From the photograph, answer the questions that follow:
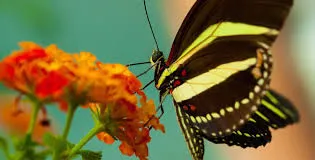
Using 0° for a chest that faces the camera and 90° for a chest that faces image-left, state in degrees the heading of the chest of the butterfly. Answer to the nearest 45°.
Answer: approximately 90°

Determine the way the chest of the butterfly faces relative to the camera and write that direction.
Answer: to the viewer's left
